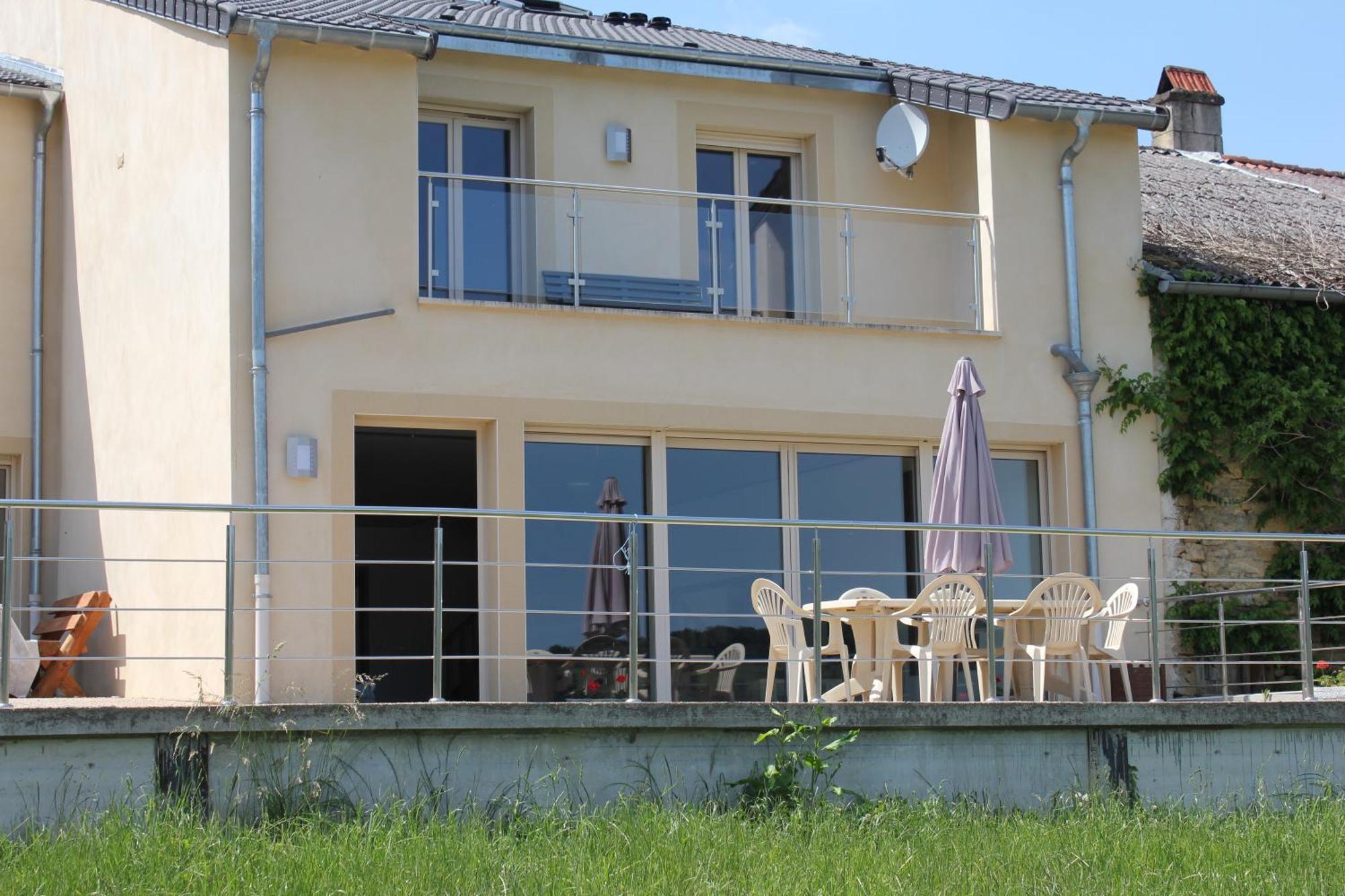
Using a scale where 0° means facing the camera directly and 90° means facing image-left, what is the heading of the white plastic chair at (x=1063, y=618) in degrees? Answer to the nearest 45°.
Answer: approximately 135°

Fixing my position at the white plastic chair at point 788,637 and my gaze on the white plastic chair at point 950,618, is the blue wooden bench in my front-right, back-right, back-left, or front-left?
back-left

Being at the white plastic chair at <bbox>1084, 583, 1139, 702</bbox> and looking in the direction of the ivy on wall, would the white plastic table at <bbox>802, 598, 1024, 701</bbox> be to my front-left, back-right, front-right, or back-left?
back-left

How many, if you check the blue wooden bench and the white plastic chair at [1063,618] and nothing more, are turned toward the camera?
1

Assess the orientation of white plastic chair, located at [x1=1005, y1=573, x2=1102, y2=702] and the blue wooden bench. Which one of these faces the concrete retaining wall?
the blue wooden bench

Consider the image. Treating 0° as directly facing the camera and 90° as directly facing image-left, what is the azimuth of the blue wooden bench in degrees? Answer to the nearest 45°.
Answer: approximately 0°

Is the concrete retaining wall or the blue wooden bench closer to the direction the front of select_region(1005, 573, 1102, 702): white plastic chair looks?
the blue wooden bench

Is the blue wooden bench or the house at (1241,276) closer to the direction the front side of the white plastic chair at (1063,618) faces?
the blue wooden bench

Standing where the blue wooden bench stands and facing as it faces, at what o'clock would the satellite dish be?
The satellite dish is roughly at 8 o'clock from the blue wooden bench.

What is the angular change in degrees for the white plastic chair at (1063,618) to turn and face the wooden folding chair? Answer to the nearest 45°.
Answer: approximately 45° to its left

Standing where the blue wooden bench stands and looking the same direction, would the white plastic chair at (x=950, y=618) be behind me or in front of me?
in front

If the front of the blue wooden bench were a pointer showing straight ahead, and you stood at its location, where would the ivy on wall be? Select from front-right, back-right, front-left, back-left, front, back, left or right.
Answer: left
